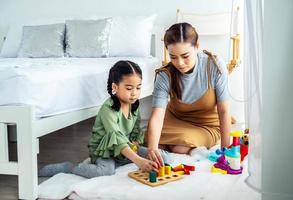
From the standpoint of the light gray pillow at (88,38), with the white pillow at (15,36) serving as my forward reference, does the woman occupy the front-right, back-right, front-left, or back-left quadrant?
back-left

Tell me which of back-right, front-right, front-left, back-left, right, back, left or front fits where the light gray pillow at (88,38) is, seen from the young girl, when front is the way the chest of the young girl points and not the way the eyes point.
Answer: back-left

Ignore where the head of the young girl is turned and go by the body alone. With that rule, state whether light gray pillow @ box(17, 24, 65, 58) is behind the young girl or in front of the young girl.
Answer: behind

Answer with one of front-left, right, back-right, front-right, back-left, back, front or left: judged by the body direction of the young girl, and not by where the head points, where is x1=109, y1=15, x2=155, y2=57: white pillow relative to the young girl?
back-left

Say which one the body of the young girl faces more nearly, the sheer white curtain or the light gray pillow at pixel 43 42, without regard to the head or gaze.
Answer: the sheer white curtain

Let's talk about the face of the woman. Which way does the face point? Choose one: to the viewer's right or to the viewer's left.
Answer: to the viewer's left

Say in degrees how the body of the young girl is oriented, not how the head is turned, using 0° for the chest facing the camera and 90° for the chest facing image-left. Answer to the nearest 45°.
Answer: approximately 315°
